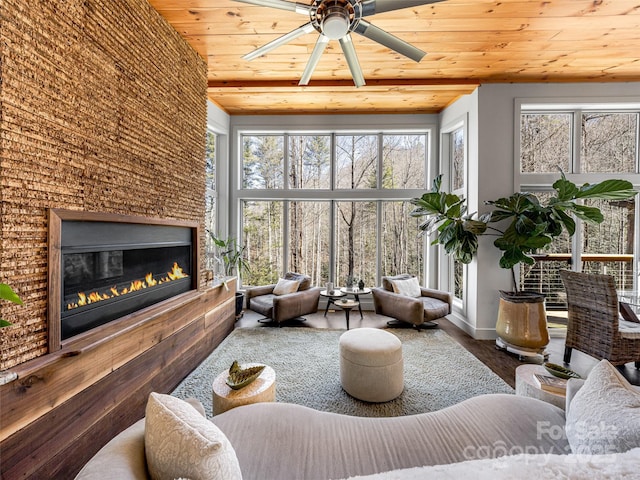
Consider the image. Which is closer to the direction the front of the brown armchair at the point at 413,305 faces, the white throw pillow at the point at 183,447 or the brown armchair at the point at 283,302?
the white throw pillow

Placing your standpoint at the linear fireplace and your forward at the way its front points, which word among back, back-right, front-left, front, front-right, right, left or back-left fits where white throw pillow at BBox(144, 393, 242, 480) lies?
front-right

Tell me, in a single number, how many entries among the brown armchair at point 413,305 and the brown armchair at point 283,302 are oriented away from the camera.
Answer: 0

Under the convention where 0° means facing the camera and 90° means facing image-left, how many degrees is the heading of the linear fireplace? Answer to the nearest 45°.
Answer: approximately 315°

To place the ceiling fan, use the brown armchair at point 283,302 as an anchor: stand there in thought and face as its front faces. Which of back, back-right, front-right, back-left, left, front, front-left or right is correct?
front-left

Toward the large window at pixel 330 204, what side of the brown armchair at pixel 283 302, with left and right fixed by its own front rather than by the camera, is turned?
back

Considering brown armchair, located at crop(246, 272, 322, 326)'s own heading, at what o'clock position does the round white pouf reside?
The round white pouf is roughly at 10 o'clock from the brown armchair.
